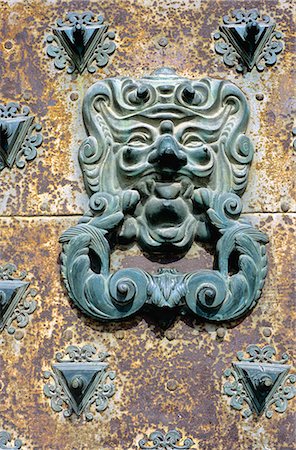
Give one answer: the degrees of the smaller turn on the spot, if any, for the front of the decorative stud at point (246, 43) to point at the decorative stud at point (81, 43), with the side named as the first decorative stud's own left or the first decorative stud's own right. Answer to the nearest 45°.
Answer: approximately 90° to the first decorative stud's own right

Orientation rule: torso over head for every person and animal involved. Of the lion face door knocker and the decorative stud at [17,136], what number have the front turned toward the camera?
2

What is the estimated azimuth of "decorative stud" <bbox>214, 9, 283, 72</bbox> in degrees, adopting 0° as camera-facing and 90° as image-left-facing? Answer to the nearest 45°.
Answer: approximately 0°

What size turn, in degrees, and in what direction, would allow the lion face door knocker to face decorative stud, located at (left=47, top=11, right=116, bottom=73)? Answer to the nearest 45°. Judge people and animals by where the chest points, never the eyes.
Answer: approximately 135° to its right

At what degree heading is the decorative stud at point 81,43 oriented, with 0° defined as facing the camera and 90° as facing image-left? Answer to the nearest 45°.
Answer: approximately 0°

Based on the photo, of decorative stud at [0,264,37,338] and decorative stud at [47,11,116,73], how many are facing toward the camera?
2
